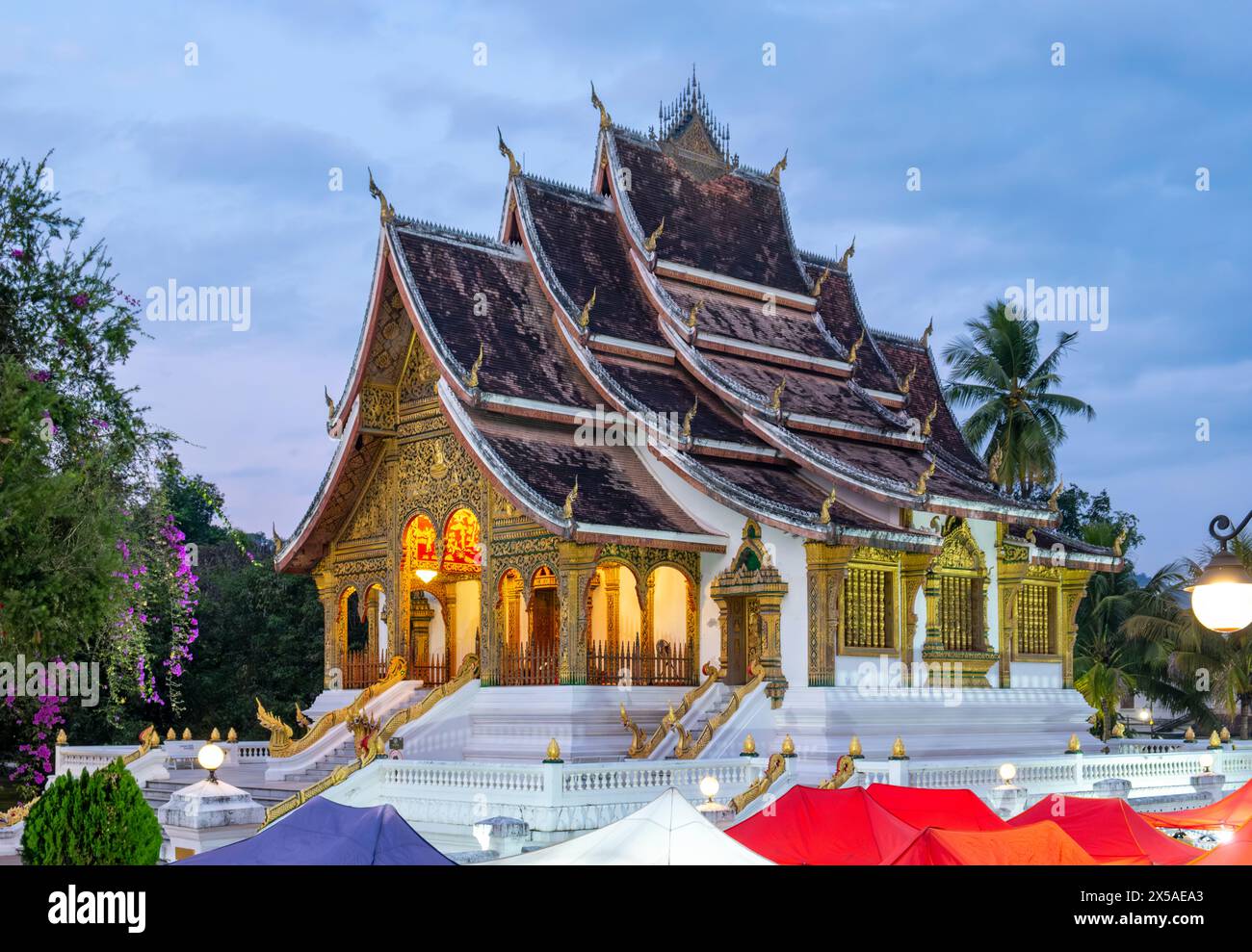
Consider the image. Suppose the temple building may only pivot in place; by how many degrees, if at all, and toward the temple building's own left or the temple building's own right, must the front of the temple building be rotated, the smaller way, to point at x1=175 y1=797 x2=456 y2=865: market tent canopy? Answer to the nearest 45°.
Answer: approximately 45° to the temple building's own left

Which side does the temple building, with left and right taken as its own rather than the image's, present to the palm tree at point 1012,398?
back

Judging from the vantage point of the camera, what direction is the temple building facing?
facing the viewer and to the left of the viewer

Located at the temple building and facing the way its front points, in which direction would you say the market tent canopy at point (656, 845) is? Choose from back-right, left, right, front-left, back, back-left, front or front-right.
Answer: front-left

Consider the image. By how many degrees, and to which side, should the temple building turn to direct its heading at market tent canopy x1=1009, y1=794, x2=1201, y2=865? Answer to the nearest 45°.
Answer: approximately 45° to its left

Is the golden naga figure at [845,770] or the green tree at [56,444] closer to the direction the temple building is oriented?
the green tree

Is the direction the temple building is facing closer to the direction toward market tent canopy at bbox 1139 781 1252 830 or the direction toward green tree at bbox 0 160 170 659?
the green tree

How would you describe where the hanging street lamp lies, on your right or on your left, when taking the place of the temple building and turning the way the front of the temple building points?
on your left

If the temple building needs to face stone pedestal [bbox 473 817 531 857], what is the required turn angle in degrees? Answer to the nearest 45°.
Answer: approximately 45° to its left
